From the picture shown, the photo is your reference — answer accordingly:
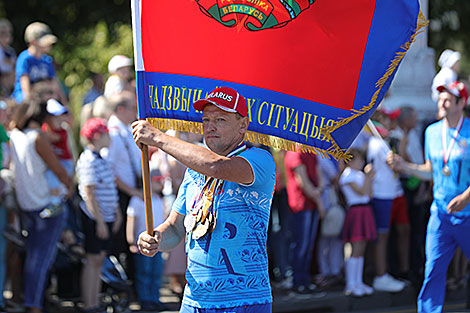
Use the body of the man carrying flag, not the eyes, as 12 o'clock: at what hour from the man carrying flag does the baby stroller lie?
The baby stroller is roughly at 4 o'clock from the man carrying flag.

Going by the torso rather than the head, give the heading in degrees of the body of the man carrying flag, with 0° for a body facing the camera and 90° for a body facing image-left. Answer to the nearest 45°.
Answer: approximately 45°
